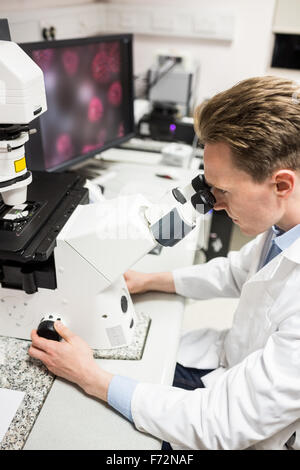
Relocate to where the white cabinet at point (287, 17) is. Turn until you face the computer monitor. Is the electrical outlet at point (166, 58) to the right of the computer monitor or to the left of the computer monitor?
right

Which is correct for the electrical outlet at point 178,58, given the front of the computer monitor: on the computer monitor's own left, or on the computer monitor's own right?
on the computer monitor's own left

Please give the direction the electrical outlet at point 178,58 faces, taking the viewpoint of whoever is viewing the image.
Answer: facing the viewer

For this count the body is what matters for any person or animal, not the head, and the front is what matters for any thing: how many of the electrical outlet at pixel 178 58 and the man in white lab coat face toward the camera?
1

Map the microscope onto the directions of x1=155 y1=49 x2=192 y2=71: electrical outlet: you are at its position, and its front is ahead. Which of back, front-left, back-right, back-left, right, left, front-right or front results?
front

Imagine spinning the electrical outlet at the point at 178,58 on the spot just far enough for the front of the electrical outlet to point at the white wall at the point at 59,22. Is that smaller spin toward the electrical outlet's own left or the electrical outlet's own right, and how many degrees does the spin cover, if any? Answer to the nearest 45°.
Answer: approximately 45° to the electrical outlet's own right

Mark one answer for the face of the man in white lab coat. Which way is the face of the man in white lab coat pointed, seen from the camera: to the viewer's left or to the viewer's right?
to the viewer's left

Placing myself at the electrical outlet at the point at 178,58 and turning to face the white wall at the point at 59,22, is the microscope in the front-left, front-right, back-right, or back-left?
front-left

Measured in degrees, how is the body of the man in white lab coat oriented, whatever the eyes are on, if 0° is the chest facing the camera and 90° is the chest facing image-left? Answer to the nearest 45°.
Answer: approximately 90°

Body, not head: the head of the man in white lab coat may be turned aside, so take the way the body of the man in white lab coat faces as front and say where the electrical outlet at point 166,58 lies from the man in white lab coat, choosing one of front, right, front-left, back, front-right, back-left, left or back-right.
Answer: right

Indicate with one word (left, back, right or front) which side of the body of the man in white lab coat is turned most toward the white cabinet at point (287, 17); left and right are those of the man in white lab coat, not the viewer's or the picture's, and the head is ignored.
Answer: right

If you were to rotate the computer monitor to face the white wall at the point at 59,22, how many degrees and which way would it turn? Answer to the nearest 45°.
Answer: approximately 135° to its left

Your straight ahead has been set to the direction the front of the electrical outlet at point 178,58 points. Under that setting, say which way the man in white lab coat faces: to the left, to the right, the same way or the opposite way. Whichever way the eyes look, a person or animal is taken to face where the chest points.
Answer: to the right

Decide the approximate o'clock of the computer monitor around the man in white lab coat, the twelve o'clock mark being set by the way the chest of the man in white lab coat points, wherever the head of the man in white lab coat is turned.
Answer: The computer monitor is roughly at 2 o'clock from the man in white lab coat.

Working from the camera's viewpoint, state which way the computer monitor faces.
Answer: facing the viewer and to the right of the viewer
